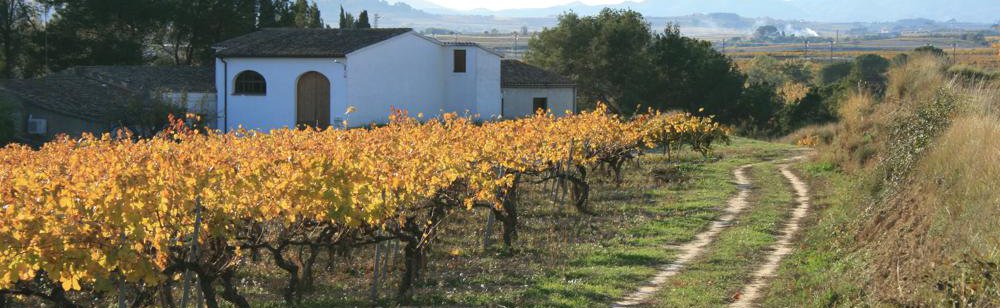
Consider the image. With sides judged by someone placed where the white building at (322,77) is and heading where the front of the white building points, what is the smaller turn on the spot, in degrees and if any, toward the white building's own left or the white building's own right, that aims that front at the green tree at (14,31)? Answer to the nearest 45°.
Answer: approximately 90° to the white building's own right

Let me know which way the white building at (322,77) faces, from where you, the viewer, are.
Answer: facing the viewer and to the left of the viewer
